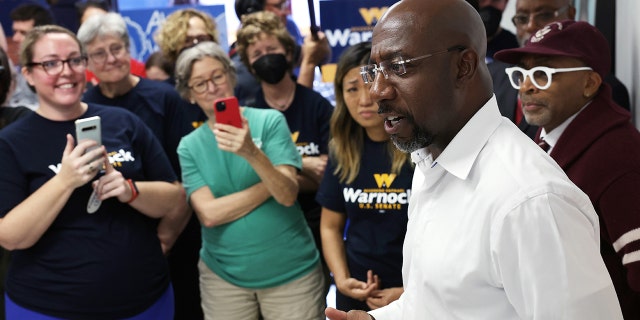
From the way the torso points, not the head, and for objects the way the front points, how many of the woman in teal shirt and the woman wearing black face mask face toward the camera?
2

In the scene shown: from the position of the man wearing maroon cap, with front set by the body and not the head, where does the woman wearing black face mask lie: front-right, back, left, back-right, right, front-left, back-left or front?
right

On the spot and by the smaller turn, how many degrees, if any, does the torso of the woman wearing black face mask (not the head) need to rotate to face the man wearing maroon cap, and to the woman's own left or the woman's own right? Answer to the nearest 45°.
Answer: approximately 45° to the woman's own left

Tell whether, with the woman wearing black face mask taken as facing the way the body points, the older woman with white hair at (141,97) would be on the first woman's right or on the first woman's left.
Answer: on the first woman's right

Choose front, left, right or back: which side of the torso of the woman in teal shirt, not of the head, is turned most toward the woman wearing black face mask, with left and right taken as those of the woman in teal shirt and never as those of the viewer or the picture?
back

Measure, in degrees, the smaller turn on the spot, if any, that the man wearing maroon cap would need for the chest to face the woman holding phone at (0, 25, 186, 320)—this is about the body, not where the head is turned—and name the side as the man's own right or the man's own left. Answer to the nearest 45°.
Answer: approximately 45° to the man's own right

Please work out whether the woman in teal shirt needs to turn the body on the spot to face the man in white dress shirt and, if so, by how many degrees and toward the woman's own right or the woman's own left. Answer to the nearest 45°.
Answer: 0° — they already face them

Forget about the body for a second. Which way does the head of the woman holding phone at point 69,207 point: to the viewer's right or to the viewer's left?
to the viewer's right

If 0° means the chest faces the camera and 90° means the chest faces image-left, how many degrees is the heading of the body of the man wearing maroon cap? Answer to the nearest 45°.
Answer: approximately 45°

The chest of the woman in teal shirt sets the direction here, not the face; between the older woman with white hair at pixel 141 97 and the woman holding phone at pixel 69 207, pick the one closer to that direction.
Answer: the woman holding phone

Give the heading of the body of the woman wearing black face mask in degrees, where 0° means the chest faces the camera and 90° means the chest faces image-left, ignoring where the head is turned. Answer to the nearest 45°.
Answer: approximately 0°
